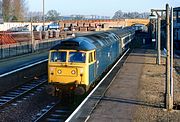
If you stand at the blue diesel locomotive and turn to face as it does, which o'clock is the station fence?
The station fence is roughly at 4 o'clock from the blue diesel locomotive.

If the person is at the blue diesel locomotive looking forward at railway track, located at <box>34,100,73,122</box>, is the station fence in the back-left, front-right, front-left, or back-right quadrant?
back-right

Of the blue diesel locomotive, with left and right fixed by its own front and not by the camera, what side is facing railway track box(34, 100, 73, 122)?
front

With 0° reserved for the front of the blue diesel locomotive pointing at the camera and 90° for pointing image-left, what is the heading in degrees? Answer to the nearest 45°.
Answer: approximately 45°

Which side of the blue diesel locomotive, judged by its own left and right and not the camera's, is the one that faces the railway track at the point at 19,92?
right
